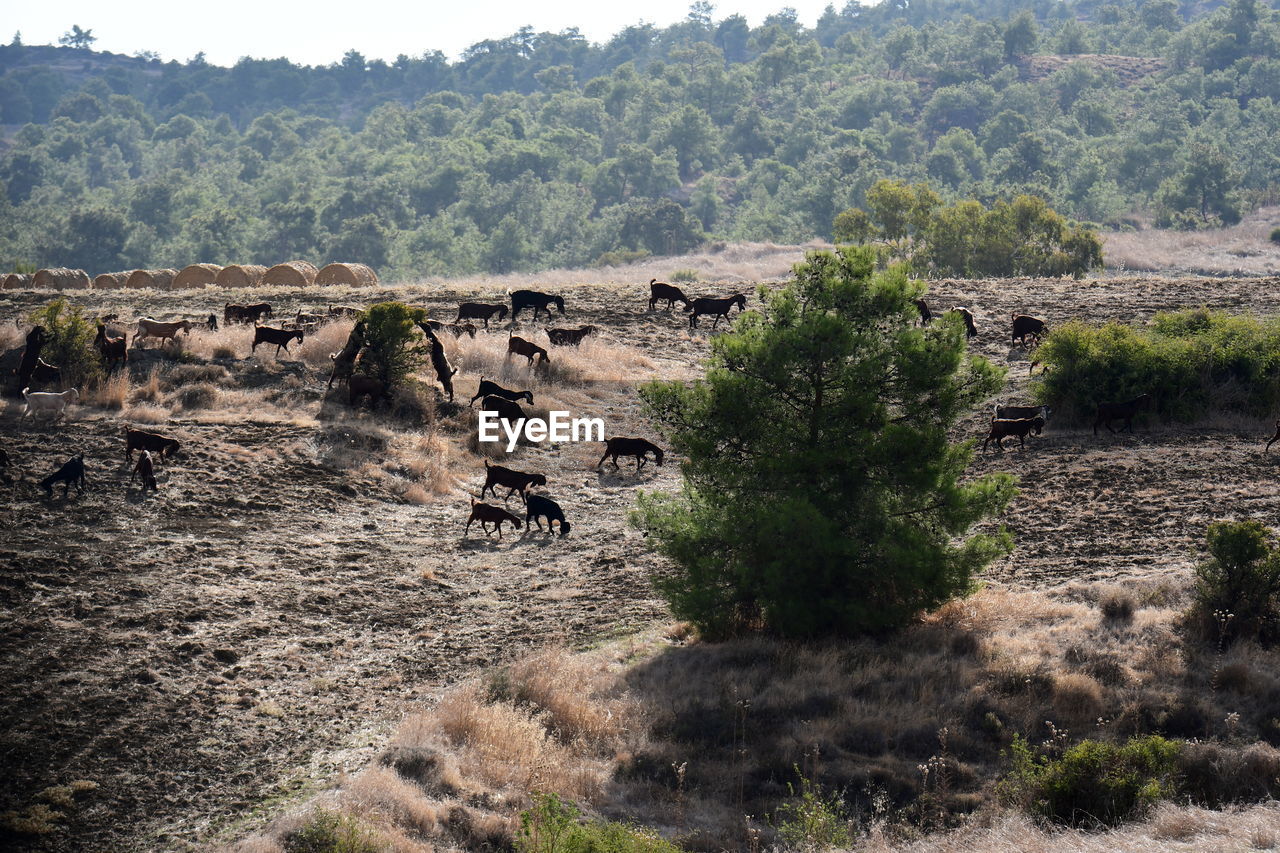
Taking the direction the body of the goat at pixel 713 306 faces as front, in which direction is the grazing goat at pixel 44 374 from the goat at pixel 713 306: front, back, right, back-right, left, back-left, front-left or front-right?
back-right

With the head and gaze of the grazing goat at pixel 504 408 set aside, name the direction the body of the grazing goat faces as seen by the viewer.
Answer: to the viewer's right

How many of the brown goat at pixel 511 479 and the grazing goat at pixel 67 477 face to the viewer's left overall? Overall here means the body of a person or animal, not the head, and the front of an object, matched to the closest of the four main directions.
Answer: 1

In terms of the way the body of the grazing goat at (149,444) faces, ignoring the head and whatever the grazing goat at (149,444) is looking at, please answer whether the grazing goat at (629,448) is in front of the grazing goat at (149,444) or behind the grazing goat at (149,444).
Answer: in front

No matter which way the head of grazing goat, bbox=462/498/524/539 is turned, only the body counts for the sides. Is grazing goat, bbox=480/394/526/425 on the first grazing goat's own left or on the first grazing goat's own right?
on the first grazing goat's own left

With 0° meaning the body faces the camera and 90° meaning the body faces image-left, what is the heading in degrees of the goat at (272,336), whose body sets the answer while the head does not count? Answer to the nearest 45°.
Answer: approximately 270°

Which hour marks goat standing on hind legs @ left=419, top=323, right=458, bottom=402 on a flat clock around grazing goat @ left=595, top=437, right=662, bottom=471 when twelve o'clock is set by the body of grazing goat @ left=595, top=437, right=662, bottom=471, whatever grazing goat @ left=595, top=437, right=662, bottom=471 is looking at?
goat standing on hind legs @ left=419, top=323, right=458, bottom=402 is roughly at 7 o'clock from grazing goat @ left=595, top=437, right=662, bottom=471.

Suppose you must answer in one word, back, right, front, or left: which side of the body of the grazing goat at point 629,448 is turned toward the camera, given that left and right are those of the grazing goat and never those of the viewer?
right
